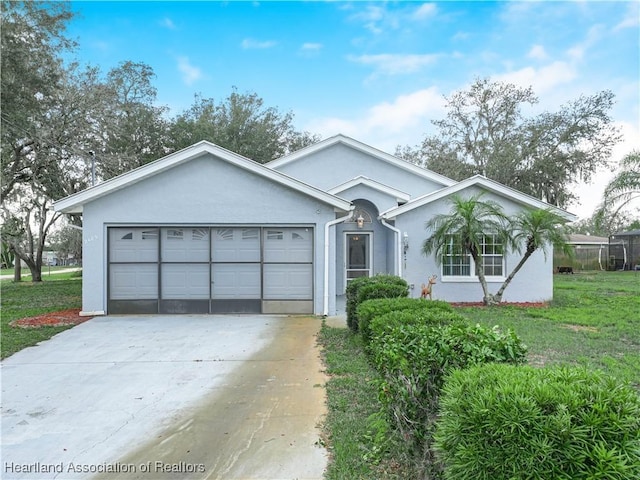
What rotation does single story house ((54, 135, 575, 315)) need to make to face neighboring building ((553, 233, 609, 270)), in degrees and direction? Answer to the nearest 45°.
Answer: approximately 135° to its left

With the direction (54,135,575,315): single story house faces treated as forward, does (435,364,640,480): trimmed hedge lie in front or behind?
in front

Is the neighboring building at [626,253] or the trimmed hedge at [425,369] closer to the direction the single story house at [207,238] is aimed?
the trimmed hedge

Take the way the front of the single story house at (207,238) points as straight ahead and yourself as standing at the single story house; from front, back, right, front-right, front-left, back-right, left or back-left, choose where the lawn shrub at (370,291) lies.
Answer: front-left

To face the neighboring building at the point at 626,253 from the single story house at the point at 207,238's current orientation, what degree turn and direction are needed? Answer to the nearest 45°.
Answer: approximately 135° to its left

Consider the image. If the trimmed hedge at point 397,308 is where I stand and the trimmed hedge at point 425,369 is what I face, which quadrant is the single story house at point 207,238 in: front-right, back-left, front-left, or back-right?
back-right

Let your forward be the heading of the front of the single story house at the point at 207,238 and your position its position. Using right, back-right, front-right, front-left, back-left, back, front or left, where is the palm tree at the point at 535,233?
left

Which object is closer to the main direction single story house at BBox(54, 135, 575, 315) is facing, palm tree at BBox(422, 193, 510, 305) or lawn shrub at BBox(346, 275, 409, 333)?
the lawn shrub

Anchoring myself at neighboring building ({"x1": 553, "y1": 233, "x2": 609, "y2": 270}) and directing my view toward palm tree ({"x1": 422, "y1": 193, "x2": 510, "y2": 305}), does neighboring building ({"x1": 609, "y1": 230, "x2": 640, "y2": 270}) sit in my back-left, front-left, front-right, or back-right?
back-left

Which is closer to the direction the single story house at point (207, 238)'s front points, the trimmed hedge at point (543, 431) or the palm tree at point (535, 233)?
the trimmed hedge

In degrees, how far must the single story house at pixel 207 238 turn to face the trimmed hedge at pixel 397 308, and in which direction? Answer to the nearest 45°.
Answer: approximately 45° to its left

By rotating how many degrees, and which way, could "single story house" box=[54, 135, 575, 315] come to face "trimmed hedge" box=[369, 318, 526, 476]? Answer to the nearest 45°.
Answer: approximately 45° to its left

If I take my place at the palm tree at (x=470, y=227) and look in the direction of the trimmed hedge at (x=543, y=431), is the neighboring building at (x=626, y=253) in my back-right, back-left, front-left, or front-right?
back-left

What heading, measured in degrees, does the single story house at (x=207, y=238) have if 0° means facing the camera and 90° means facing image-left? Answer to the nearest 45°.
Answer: approximately 0°
